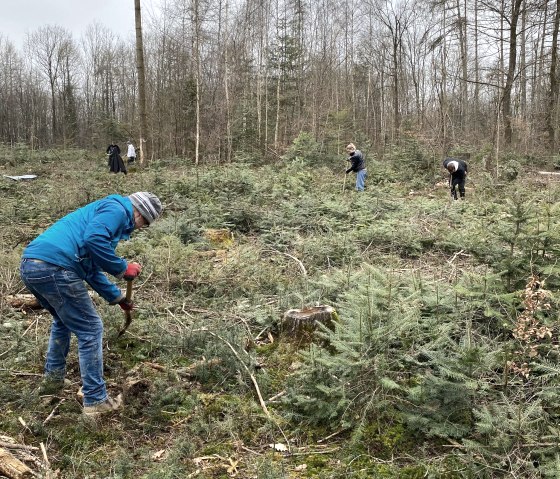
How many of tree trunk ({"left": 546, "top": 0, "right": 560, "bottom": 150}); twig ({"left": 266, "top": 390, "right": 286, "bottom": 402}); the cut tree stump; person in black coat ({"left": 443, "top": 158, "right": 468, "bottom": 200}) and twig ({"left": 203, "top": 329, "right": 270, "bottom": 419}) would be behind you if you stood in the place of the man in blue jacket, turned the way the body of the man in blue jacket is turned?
0

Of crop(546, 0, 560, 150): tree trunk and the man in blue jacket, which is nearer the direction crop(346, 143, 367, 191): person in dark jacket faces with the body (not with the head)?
the man in blue jacket

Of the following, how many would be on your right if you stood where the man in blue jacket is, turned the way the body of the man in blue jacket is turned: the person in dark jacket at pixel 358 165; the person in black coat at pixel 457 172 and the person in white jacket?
0

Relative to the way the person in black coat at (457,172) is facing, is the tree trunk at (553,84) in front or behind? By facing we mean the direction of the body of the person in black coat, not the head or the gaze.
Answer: behind

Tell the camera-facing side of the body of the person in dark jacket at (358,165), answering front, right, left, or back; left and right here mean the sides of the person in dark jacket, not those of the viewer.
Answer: left

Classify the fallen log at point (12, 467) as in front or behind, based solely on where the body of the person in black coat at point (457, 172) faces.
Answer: in front

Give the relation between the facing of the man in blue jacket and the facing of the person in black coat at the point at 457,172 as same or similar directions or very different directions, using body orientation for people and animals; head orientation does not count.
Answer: very different directions

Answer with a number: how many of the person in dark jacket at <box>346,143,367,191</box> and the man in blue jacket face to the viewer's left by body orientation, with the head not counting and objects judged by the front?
1

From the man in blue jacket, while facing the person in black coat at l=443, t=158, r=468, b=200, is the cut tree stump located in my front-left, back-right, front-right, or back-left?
front-right

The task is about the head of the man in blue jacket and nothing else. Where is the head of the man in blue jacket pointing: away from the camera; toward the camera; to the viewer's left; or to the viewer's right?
to the viewer's right

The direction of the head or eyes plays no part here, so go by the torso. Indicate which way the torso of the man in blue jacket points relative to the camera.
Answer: to the viewer's right

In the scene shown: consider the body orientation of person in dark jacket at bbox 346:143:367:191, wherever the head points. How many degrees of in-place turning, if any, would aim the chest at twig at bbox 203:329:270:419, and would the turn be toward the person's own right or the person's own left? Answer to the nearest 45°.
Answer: approximately 90° to the person's own left

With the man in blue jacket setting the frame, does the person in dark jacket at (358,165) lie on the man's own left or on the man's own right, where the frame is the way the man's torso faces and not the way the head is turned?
on the man's own left

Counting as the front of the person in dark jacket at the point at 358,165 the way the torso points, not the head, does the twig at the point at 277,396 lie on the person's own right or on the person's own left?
on the person's own left
